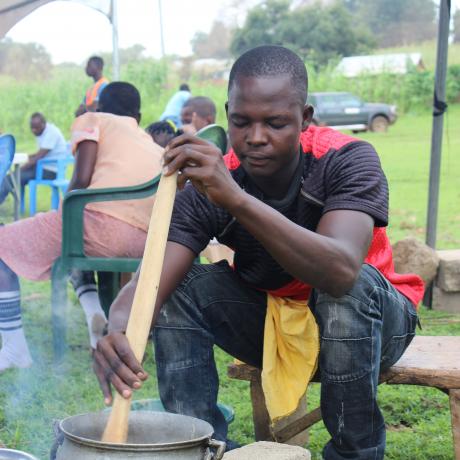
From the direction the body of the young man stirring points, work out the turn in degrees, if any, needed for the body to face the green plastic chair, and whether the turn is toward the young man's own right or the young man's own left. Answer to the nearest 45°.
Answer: approximately 90° to the young man's own right

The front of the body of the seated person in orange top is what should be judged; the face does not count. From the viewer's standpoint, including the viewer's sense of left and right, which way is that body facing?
facing away from the viewer and to the left of the viewer

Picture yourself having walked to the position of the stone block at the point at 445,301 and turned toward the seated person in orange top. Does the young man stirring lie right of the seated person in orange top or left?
left

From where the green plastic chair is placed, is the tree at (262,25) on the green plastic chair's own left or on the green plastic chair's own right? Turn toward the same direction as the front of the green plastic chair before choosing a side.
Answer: on the green plastic chair's own right

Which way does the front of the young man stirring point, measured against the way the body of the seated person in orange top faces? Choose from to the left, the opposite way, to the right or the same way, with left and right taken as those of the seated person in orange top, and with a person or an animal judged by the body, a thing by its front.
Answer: to the left

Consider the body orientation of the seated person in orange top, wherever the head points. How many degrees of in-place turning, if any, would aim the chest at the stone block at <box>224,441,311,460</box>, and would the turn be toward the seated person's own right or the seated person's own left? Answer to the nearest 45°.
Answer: approximately 135° to the seated person's own left

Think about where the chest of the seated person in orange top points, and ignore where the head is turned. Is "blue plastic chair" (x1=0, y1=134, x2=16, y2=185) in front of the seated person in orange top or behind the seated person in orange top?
in front

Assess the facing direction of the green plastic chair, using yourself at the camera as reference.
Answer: facing to the left of the viewer

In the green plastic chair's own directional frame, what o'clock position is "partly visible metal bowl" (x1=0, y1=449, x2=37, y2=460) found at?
The partly visible metal bowl is roughly at 9 o'clock from the green plastic chair.
